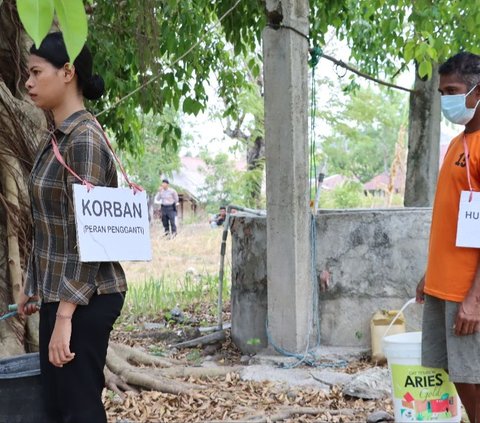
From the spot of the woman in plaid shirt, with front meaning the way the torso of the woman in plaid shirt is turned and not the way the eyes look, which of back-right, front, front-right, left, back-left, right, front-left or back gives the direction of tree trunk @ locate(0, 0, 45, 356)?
right

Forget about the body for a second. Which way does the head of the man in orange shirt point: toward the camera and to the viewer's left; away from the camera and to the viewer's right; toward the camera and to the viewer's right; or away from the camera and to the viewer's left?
toward the camera and to the viewer's left

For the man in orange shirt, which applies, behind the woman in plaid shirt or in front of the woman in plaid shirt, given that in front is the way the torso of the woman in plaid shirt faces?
behind
